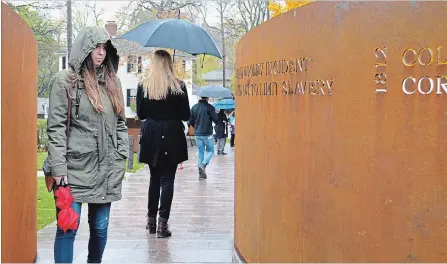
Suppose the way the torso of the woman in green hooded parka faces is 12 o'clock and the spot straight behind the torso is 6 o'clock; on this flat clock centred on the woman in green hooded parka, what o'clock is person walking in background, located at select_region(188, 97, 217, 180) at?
The person walking in background is roughly at 8 o'clock from the woman in green hooded parka.

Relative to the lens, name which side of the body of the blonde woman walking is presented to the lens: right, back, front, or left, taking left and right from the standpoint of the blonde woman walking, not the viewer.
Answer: back

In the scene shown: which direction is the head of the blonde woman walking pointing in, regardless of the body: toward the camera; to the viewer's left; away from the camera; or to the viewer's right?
away from the camera

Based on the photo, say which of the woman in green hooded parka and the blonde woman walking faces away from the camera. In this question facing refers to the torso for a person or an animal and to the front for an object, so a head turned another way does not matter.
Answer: the blonde woman walking

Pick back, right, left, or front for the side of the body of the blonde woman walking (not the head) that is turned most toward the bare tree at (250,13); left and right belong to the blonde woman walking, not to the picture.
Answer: front

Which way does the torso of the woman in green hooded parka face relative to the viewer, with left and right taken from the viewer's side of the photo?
facing the viewer and to the right of the viewer
